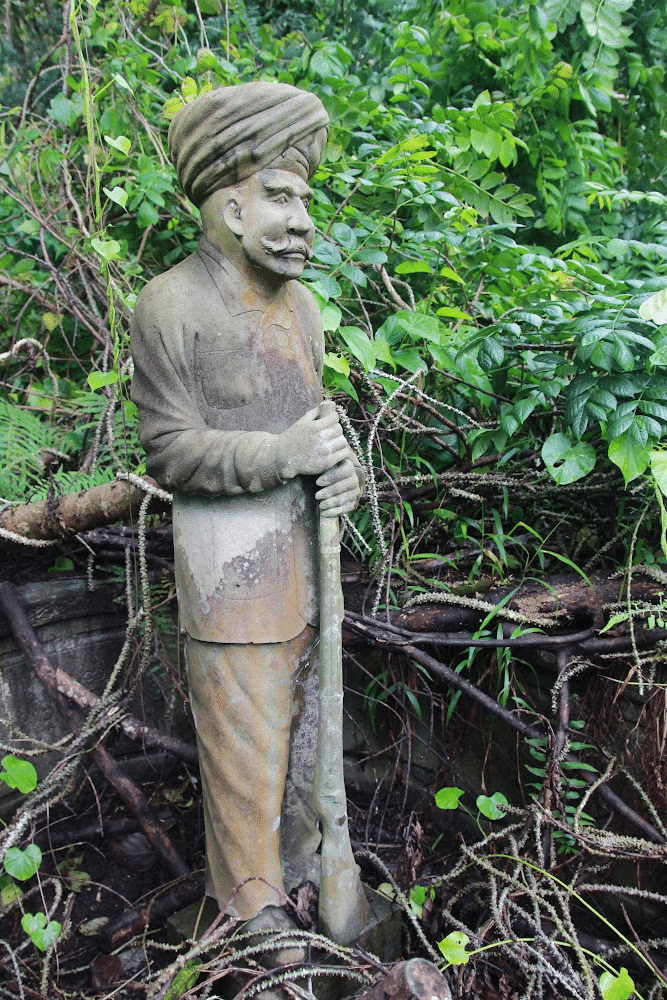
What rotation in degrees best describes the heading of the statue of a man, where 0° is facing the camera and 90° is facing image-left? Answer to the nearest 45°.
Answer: approximately 315°

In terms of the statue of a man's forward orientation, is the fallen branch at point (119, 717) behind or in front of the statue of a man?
behind

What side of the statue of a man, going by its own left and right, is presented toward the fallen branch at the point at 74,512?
back
